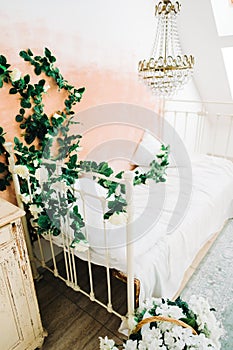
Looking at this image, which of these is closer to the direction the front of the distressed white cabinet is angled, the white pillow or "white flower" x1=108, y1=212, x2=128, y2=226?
the white flower

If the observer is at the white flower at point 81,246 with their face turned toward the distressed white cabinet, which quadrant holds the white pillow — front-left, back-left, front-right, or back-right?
back-right

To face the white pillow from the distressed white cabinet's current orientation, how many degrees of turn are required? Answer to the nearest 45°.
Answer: approximately 90° to its left

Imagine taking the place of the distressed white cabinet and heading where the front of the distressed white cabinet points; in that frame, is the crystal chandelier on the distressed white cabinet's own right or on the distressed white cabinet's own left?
on the distressed white cabinet's own left

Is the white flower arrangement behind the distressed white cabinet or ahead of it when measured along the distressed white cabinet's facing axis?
ahead

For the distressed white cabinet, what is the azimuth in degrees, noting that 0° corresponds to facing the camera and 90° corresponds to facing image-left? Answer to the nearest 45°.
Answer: approximately 315°
